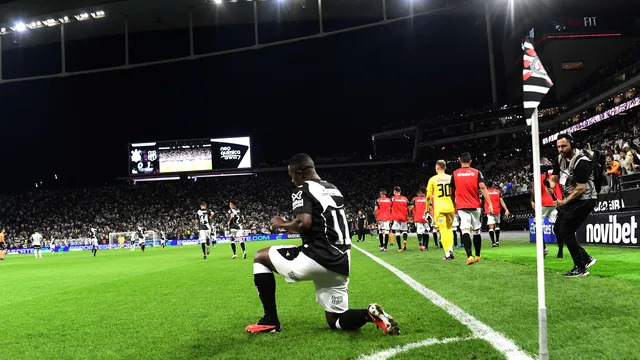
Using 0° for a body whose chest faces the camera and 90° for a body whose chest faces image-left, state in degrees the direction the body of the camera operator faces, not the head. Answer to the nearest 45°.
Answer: approximately 45°

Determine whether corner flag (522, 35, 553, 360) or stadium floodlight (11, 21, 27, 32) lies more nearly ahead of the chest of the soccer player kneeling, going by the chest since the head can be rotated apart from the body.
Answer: the stadium floodlight

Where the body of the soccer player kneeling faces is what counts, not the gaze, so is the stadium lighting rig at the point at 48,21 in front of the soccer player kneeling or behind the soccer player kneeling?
in front

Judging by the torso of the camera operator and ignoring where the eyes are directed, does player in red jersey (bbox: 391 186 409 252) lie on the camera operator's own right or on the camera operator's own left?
on the camera operator's own right
